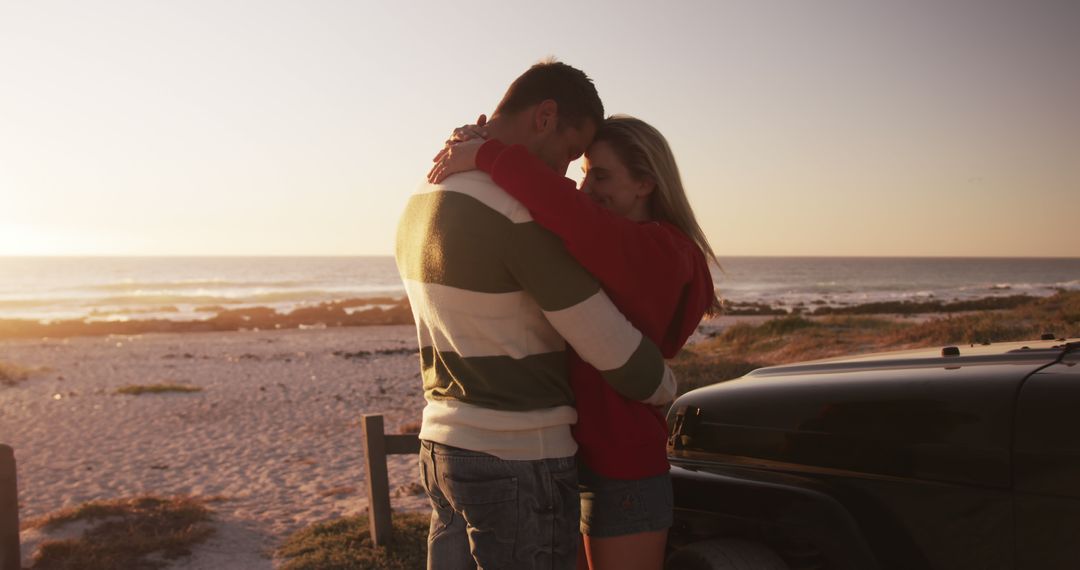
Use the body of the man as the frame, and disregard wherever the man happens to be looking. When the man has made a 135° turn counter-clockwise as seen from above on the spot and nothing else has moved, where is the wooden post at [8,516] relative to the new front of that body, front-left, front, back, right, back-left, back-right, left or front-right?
front-right

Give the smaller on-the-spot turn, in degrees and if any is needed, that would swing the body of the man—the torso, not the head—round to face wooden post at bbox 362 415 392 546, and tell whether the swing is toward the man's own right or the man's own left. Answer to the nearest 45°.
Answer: approximately 45° to the man's own left

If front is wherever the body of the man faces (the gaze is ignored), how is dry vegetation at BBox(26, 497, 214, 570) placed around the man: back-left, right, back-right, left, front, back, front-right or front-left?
left

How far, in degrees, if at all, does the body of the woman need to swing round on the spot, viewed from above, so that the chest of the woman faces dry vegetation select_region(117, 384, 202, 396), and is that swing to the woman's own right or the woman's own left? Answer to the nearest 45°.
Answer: approximately 45° to the woman's own right

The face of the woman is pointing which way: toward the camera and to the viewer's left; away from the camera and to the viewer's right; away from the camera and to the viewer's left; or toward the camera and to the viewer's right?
toward the camera and to the viewer's left

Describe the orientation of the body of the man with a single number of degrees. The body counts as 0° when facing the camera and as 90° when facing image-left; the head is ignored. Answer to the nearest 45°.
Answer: approximately 225°

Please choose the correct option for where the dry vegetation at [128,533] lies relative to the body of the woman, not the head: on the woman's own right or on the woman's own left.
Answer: on the woman's own right

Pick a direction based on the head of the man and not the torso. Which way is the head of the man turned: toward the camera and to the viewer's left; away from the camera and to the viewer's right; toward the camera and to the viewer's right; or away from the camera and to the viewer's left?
away from the camera and to the viewer's right

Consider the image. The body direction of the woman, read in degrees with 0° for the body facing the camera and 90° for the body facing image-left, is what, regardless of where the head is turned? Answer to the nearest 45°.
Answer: approximately 90°

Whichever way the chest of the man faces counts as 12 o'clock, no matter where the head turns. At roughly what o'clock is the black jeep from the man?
The black jeep is roughly at 1 o'clock from the man.
